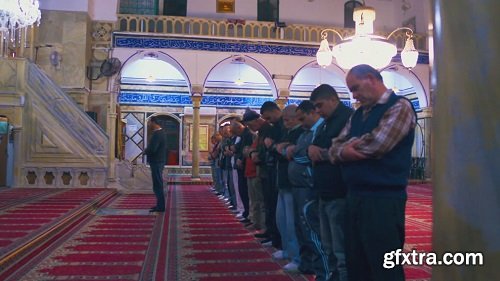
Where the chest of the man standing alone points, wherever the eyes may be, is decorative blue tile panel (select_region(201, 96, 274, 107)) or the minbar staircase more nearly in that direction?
the minbar staircase

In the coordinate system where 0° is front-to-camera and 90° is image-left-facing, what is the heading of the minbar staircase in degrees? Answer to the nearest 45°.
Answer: approximately 270°

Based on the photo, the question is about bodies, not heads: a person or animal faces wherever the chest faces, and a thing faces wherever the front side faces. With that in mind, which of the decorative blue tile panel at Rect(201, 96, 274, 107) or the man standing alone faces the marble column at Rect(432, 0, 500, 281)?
the decorative blue tile panel

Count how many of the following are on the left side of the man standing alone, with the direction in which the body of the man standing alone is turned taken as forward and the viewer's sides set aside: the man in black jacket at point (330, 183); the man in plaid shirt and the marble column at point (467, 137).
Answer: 3

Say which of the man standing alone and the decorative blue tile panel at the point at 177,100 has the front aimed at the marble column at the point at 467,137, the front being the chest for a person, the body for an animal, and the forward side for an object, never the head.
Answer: the decorative blue tile panel

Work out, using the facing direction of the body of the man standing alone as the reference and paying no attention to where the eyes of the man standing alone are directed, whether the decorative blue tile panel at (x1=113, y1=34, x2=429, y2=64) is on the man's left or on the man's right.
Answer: on the man's right

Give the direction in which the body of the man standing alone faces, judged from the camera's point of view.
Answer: to the viewer's left

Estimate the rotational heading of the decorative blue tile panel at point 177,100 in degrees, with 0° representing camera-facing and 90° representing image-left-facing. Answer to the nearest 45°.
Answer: approximately 0°
